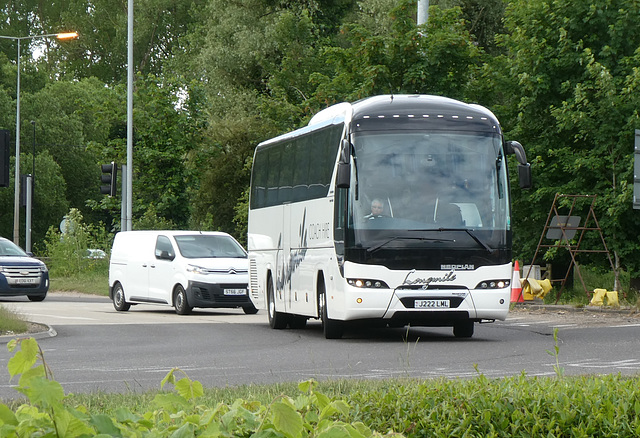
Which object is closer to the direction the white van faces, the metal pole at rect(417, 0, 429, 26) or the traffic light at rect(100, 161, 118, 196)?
the metal pole

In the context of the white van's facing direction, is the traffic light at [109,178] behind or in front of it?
behind

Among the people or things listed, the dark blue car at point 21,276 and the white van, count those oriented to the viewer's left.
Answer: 0

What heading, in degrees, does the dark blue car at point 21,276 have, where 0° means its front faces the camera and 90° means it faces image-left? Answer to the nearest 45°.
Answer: approximately 315°

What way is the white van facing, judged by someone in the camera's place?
facing the viewer and to the right of the viewer

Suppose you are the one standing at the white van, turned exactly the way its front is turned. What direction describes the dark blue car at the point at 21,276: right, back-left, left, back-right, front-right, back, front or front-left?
back

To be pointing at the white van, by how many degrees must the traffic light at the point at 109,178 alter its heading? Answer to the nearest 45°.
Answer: approximately 90° to its left
